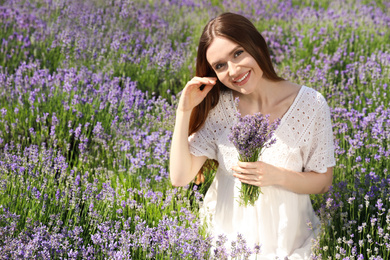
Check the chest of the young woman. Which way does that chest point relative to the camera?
toward the camera
